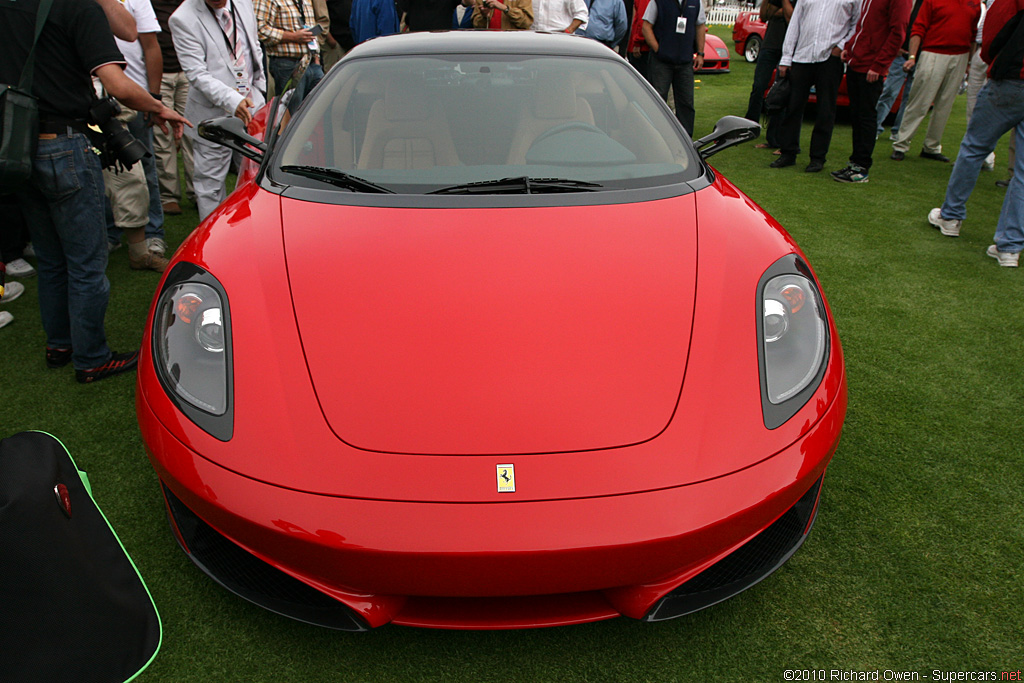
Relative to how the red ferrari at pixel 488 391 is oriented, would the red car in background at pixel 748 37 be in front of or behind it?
behind

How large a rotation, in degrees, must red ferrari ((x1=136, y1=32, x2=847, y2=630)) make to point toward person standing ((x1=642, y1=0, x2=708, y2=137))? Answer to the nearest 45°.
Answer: approximately 180°

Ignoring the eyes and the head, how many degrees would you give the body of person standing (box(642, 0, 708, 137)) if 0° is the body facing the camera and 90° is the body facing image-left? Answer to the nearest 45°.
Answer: approximately 0°

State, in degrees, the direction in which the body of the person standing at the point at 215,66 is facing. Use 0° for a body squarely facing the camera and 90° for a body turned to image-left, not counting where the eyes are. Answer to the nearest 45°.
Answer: approximately 315°

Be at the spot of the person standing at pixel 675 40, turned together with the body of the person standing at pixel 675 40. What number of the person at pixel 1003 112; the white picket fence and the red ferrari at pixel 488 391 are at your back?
1

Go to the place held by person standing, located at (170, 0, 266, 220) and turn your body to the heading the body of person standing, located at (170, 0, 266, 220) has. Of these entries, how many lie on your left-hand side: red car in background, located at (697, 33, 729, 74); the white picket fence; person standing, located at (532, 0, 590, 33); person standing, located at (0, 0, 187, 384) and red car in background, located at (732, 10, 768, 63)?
4

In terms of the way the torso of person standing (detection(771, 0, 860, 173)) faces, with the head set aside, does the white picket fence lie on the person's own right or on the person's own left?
on the person's own right

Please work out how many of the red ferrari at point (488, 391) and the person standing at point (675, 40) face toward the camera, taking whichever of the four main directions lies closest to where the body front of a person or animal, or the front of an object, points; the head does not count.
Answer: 2

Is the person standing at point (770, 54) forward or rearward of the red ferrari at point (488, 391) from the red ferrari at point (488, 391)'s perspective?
rearward

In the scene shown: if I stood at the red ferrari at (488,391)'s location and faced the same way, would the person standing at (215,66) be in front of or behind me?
behind

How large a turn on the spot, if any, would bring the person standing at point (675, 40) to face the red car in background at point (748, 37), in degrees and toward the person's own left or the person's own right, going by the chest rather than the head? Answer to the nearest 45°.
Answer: approximately 180°
